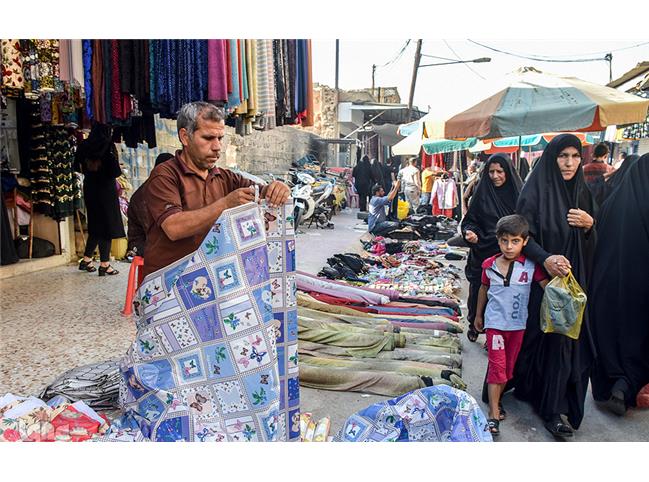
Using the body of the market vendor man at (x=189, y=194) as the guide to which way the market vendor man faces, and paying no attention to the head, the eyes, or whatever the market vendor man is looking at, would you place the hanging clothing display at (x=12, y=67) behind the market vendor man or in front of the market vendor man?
behind

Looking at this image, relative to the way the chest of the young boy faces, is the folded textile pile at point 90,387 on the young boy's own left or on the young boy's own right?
on the young boy's own right

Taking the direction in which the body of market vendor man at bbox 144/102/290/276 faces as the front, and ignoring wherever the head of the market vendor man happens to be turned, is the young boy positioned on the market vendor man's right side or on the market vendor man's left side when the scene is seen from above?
on the market vendor man's left side

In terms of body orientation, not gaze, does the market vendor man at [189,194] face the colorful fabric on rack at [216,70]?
no

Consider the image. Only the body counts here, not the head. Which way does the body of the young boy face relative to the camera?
toward the camera

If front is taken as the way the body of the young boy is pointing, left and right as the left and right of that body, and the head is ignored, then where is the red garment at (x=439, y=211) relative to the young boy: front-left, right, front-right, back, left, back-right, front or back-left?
back

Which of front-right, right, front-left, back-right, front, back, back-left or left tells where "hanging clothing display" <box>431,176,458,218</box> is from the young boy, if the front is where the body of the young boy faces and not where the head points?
back

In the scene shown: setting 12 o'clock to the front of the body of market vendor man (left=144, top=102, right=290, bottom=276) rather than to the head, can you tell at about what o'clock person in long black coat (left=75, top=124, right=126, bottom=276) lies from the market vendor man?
The person in long black coat is roughly at 7 o'clock from the market vendor man.

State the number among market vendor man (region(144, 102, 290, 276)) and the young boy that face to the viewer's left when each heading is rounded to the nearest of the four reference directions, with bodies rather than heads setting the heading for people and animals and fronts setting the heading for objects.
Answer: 0

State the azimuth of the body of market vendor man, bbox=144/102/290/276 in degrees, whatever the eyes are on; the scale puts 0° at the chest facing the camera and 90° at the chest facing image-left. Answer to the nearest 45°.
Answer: approximately 315°

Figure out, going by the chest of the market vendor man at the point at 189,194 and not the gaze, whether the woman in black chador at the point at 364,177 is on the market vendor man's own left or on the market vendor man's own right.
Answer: on the market vendor man's own left

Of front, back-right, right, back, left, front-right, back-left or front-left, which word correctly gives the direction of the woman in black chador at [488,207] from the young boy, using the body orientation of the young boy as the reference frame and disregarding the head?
back

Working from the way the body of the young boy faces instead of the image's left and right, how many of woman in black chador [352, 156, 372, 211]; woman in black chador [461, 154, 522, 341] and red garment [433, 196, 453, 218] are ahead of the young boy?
0

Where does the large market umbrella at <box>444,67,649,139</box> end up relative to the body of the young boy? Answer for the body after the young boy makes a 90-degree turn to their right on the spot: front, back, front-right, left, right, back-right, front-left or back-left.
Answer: right

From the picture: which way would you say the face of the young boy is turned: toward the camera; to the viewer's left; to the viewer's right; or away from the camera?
toward the camera
